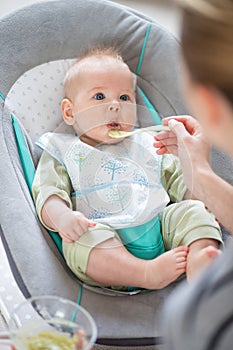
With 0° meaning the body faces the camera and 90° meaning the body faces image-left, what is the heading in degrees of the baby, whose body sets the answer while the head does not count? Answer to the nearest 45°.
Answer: approximately 315°

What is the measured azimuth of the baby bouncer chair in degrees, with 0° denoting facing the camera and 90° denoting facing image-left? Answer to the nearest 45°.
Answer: approximately 315°
